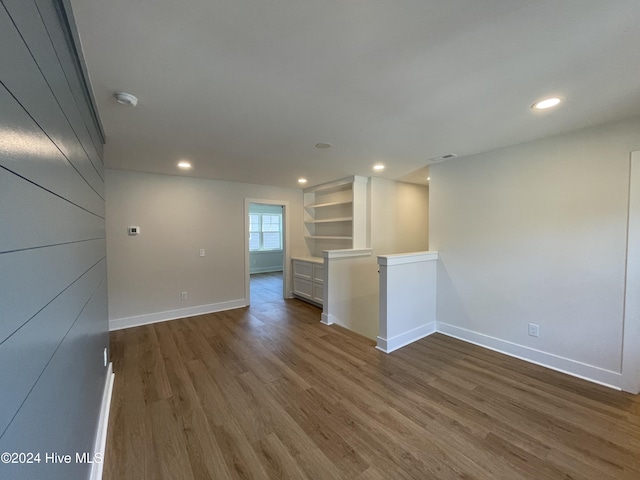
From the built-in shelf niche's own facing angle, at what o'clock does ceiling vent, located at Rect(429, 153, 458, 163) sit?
The ceiling vent is roughly at 9 o'clock from the built-in shelf niche.

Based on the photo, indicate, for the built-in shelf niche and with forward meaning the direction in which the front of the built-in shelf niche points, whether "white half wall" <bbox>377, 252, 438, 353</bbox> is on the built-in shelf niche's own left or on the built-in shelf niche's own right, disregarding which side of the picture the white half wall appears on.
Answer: on the built-in shelf niche's own left

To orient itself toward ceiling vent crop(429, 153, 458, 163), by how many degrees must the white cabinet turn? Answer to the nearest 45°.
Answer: approximately 90° to its left

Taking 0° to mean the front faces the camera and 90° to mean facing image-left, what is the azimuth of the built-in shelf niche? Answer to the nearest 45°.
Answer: approximately 45°

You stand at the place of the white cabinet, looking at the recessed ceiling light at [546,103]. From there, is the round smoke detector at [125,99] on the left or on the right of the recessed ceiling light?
right

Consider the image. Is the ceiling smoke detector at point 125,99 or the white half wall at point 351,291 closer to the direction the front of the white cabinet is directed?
the ceiling smoke detector

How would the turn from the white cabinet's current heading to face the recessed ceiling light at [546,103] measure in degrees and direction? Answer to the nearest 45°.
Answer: approximately 90° to its left

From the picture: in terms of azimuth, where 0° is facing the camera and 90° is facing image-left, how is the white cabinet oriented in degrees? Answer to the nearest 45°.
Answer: approximately 45°
